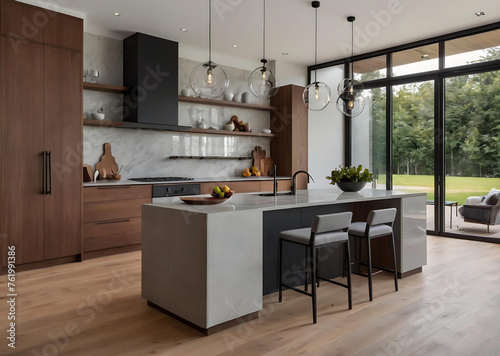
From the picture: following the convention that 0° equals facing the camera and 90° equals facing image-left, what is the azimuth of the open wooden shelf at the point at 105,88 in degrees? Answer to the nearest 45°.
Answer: approximately 315°

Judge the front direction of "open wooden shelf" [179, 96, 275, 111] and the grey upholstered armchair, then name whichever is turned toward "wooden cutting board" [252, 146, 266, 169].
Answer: the grey upholstered armchair

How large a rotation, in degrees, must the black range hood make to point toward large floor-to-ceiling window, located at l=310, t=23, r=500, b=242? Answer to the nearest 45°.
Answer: approximately 45° to its left

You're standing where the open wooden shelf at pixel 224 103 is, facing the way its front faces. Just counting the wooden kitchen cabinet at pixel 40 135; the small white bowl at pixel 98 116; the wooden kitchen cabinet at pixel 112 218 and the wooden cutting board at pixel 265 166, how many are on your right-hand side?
3

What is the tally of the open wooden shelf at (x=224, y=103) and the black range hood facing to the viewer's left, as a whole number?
0

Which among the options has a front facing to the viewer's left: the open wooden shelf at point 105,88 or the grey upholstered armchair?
the grey upholstered armchair

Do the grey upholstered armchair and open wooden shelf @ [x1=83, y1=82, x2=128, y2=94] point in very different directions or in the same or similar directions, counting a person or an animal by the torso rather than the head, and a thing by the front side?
very different directions

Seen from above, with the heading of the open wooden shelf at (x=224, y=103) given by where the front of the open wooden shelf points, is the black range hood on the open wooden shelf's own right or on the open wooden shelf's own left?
on the open wooden shelf's own right

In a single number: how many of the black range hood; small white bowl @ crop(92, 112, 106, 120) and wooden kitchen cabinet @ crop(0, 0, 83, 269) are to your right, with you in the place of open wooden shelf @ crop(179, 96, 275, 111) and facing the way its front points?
3

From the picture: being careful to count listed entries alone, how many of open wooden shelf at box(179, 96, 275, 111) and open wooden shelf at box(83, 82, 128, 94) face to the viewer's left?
0

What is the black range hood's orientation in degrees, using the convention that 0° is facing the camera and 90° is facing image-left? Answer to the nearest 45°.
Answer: approximately 315°

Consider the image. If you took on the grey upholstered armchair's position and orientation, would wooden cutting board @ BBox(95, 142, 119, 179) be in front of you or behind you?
in front

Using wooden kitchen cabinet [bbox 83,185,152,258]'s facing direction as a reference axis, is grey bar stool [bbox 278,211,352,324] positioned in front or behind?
in front
